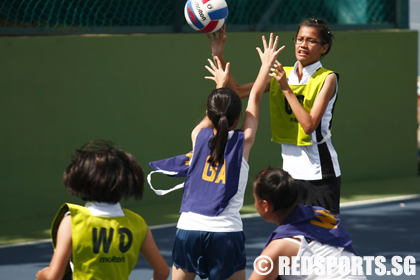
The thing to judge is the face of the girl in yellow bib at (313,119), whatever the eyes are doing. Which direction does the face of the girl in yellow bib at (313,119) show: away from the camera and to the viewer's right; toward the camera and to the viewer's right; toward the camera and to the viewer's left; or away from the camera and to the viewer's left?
toward the camera and to the viewer's left

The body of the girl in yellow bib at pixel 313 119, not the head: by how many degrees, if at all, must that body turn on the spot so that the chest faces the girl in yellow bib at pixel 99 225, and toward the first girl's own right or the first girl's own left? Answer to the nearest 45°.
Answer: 0° — they already face them

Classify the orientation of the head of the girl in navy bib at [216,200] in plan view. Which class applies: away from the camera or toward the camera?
away from the camera

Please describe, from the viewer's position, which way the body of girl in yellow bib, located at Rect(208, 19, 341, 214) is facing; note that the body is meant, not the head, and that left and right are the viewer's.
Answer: facing the viewer and to the left of the viewer

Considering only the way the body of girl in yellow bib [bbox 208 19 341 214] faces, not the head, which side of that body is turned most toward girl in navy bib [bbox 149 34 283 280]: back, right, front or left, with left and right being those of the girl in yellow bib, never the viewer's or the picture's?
front
